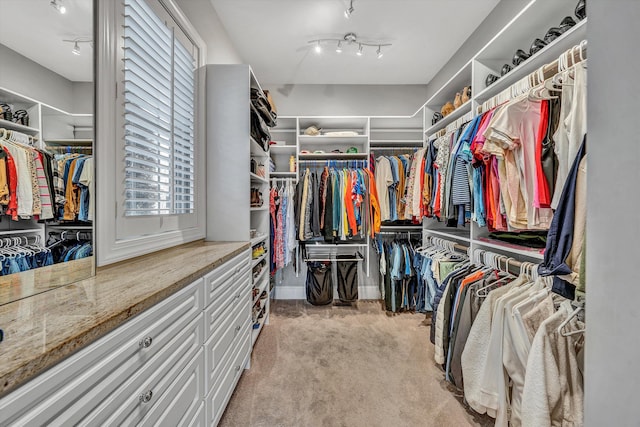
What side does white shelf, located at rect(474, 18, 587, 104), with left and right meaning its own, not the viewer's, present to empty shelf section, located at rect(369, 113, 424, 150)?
right

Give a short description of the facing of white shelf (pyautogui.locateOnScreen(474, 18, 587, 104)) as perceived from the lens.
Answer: facing the viewer and to the left of the viewer

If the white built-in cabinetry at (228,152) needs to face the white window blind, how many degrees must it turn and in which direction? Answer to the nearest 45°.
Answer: approximately 135° to its right

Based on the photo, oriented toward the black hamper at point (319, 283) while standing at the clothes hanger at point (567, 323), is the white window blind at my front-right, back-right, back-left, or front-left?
front-left

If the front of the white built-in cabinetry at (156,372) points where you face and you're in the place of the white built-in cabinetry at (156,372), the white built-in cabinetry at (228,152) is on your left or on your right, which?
on your left

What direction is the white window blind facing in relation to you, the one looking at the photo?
facing the viewer and to the right of the viewer

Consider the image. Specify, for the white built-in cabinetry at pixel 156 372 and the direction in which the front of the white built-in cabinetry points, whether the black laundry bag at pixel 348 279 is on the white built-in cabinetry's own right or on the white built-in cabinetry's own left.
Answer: on the white built-in cabinetry's own left

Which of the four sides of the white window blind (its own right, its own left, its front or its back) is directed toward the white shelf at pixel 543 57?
front

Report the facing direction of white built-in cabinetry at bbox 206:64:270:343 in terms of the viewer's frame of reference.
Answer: facing to the right of the viewer

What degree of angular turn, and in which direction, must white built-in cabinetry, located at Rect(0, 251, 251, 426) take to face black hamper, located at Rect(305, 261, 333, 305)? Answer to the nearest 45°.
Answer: approximately 90° to its left

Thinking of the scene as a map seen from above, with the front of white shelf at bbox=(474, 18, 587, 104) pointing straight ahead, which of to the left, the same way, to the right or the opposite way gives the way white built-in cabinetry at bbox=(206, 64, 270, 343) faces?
the opposite way

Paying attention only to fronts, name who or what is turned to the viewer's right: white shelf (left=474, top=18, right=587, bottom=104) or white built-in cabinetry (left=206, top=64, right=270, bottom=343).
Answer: the white built-in cabinetry

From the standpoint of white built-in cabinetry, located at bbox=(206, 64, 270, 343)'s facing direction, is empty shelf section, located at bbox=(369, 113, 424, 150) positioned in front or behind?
in front
